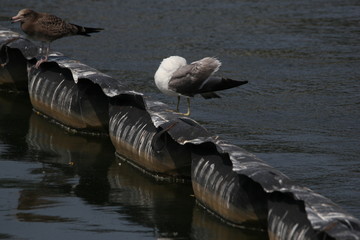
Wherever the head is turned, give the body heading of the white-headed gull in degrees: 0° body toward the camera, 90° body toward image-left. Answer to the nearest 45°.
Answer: approximately 90°
